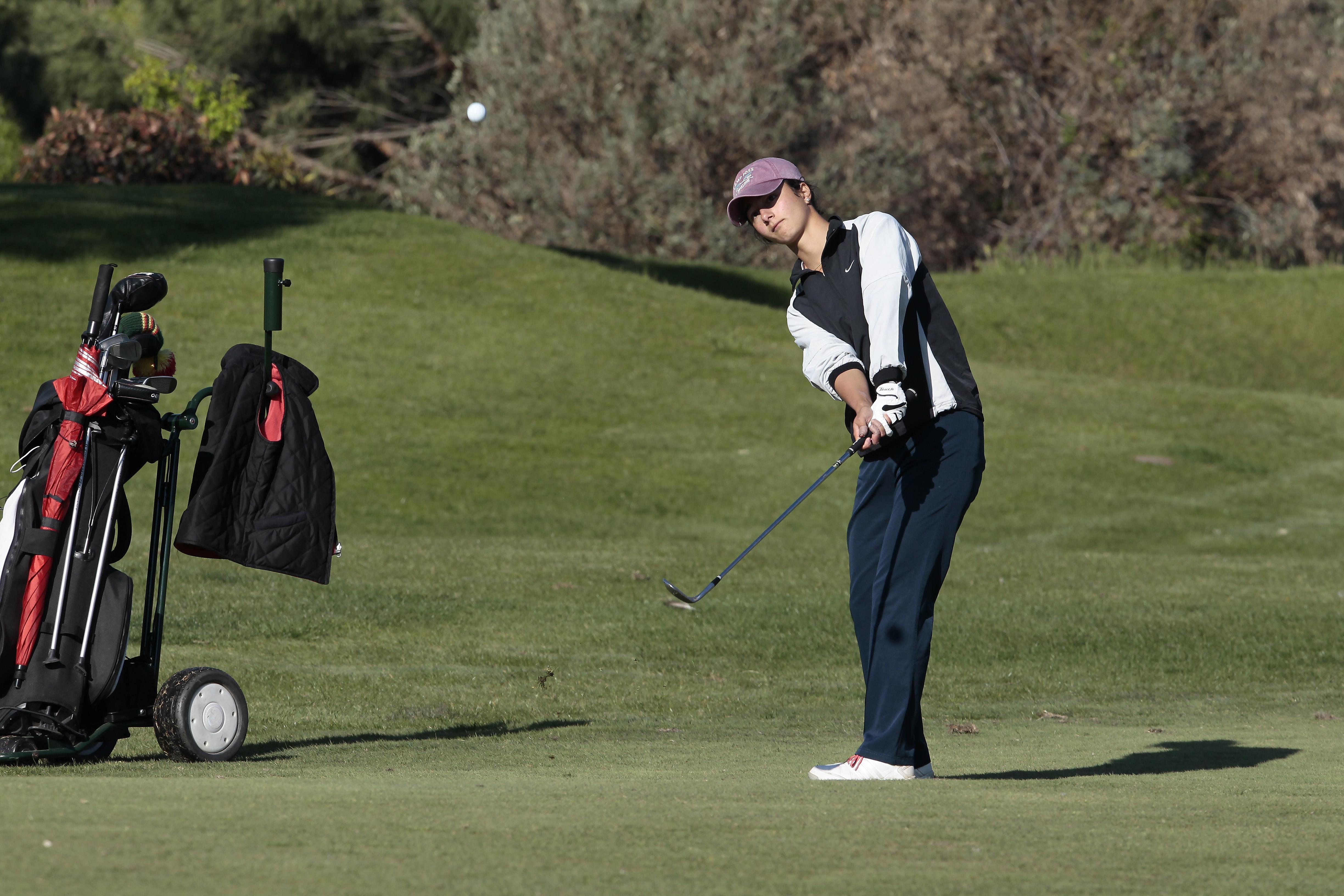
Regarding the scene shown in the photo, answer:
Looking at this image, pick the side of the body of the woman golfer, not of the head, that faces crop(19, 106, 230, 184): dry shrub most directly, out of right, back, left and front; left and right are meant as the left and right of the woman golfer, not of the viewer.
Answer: right

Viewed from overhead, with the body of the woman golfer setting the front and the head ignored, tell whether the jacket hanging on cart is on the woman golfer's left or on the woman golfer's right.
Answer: on the woman golfer's right

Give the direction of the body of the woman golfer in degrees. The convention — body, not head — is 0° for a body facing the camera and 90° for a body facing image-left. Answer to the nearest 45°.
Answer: approximately 45°

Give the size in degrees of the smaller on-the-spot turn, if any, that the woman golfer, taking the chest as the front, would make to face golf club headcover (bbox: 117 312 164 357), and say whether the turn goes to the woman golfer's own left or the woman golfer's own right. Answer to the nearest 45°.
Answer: approximately 45° to the woman golfer's own right

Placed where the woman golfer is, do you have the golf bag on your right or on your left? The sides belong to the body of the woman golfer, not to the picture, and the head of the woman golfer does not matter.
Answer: on your right

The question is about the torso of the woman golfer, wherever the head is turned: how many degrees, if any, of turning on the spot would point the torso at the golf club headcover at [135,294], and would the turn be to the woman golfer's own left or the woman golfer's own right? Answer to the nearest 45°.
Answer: approximately 45° to the woman golfer's own right
